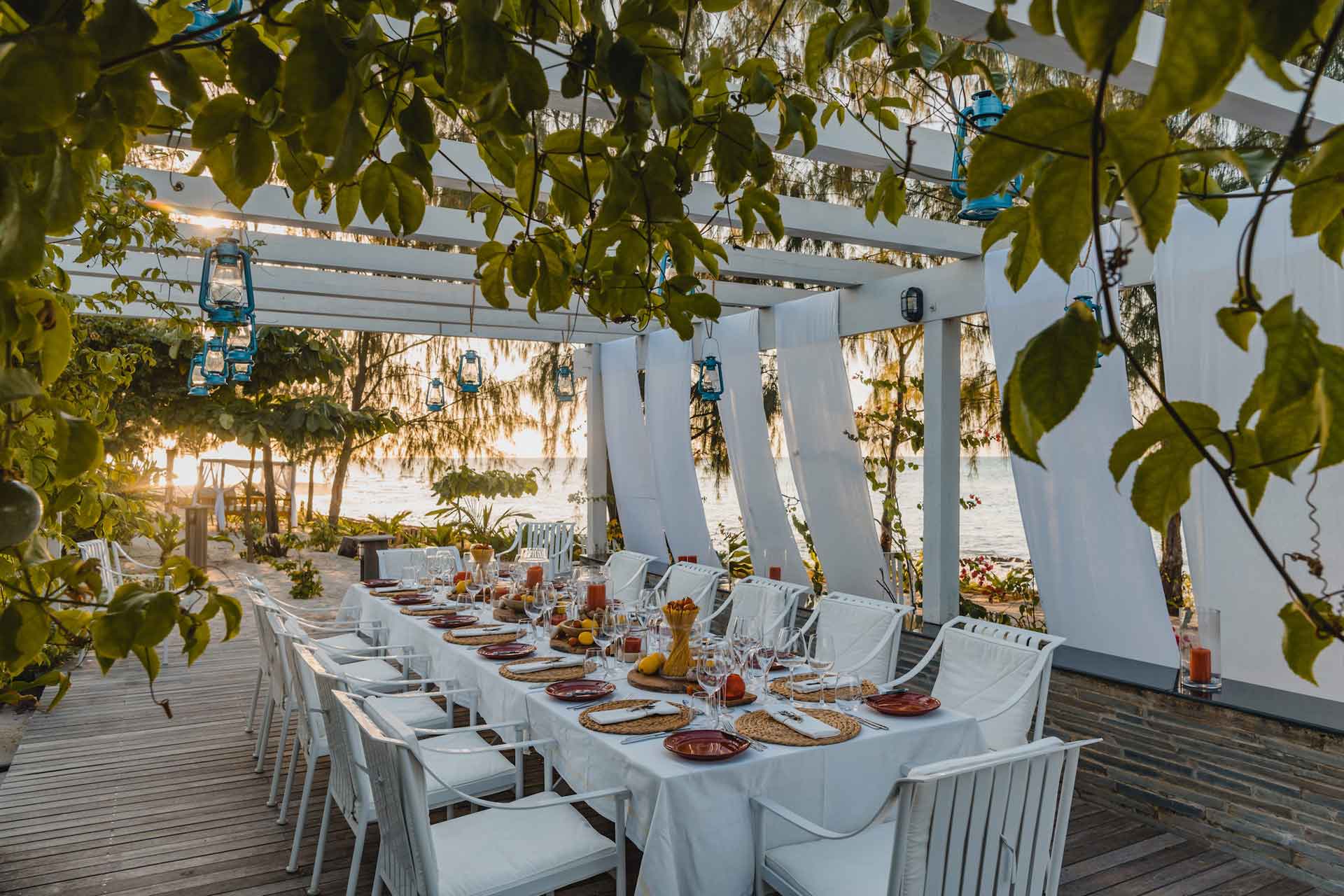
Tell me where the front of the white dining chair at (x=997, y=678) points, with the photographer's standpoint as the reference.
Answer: facing the viewer and to the left of the viewer

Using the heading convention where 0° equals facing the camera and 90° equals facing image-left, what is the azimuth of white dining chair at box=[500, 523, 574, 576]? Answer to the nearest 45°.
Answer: approximately 45°

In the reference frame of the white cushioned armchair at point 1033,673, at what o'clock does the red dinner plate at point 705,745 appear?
The red dinner plate is roughly at 12 o'clock from the white cushioned armchair.

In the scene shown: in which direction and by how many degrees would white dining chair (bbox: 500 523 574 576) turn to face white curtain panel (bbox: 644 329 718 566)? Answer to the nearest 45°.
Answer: approximately 90° to its left

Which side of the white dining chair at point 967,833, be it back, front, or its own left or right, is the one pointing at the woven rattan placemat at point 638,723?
front

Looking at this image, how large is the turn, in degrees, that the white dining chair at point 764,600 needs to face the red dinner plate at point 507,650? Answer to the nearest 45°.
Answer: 0° — it already faces it

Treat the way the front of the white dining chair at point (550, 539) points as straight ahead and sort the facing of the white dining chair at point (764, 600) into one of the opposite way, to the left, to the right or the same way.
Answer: the same way

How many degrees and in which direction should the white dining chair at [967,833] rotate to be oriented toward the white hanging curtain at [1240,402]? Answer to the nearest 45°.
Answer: approximately 90° to its right

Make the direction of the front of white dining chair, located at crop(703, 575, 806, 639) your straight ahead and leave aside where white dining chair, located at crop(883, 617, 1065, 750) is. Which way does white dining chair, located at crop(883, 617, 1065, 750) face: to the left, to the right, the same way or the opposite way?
the same way

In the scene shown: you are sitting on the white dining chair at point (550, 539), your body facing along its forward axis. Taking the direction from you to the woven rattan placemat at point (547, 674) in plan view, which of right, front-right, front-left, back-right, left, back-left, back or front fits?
front-left

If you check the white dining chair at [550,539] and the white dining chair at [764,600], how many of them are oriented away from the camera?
0

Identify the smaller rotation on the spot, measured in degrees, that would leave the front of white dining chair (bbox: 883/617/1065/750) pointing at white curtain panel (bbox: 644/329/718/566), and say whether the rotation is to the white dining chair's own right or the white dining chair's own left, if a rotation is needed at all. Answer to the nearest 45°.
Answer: approximately 90° to the white dining chair's own right

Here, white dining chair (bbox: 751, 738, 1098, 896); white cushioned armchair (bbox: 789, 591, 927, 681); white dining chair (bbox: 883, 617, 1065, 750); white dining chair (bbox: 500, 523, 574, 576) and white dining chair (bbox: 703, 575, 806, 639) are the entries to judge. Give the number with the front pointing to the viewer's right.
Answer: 0

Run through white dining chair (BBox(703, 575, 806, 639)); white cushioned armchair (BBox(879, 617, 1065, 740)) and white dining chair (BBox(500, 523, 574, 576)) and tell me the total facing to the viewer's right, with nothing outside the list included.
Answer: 0

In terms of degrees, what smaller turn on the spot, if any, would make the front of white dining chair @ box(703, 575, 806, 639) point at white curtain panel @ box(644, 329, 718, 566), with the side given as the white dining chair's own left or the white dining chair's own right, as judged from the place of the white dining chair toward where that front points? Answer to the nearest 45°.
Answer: approximately 135° to the white dining chair's own right

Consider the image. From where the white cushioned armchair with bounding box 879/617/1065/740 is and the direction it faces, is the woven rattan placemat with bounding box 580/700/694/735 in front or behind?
in front

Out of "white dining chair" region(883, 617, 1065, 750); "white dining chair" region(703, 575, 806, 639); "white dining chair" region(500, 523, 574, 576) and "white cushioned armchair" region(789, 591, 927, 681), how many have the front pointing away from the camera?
0

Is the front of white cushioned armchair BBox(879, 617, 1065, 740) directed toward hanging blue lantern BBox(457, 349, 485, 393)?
no

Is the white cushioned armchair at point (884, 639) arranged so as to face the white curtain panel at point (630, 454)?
no

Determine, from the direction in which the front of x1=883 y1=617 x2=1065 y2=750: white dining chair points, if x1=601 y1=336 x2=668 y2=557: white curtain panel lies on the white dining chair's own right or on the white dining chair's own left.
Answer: on the white dining chair's own right

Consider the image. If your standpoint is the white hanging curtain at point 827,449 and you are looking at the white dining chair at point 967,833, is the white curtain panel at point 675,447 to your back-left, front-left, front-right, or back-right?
back-right

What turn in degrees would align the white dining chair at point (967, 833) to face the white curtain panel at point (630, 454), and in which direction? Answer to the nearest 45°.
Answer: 0° — it already faces it
